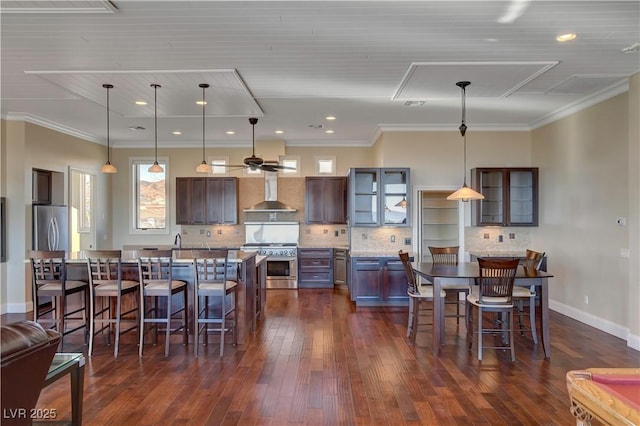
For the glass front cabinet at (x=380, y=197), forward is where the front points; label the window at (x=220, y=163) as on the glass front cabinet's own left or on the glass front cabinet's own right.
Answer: on the glass front cabinet's own right

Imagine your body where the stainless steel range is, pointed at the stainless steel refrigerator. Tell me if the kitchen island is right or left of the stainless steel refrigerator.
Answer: left

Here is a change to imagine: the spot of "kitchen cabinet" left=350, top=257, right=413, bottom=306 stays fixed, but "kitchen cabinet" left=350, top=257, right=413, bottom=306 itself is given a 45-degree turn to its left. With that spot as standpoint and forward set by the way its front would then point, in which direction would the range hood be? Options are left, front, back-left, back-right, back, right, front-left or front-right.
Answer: back

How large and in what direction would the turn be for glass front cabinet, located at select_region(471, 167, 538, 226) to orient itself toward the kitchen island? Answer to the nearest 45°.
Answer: approximately 45° to its right

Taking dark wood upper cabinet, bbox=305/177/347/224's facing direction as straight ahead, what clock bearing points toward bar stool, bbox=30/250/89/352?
The bar stool is roughly at 1 o'clock from the dark wood upper cabinet.

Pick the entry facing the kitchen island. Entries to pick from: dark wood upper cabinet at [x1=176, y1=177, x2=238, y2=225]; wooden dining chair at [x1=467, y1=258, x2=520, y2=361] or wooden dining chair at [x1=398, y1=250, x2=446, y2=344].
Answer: the dark wood upper cabinet
